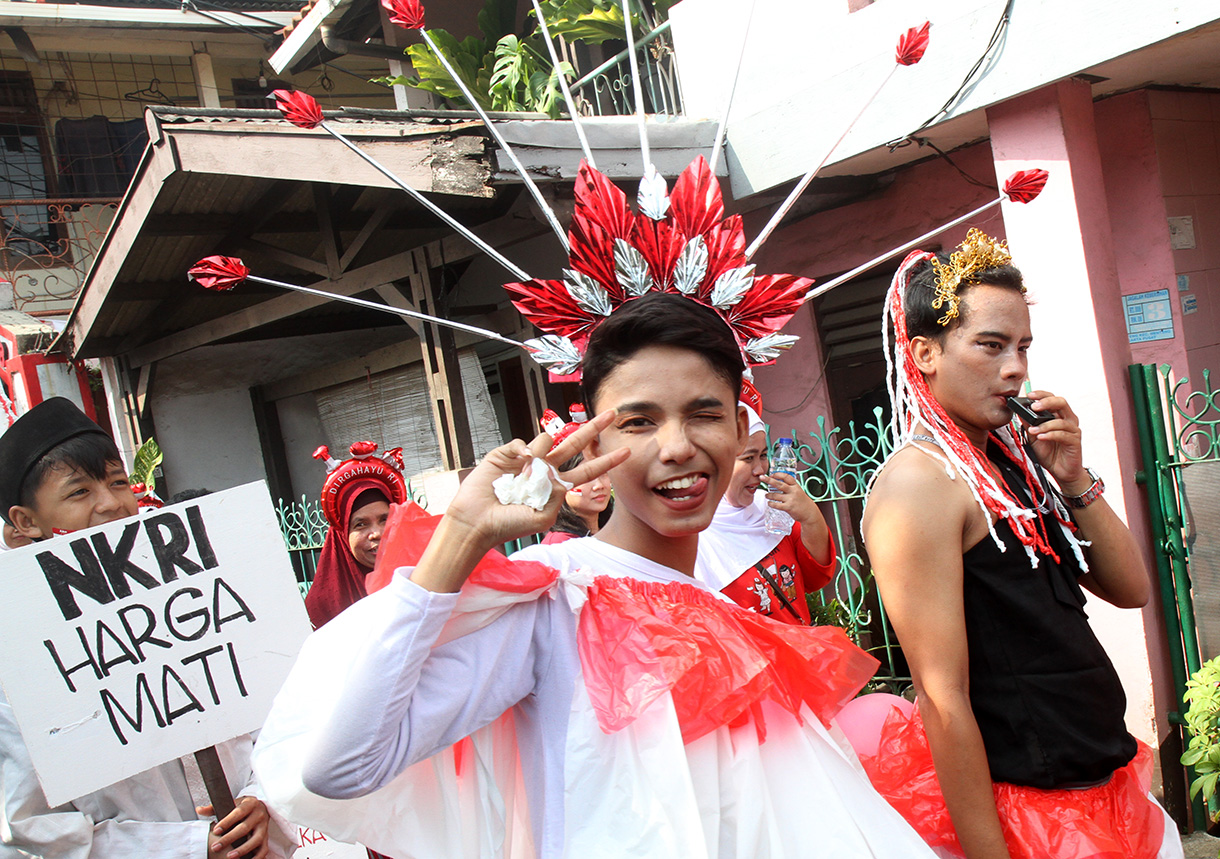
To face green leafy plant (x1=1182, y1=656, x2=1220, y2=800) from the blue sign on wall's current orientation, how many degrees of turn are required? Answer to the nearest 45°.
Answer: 0° — it already faces it

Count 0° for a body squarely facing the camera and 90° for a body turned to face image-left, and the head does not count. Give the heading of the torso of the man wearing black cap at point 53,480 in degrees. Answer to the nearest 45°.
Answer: approximately 315°

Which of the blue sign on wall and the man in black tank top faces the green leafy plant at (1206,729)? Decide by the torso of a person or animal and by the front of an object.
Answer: the blue sign on wall

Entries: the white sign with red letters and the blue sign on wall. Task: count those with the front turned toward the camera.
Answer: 2
